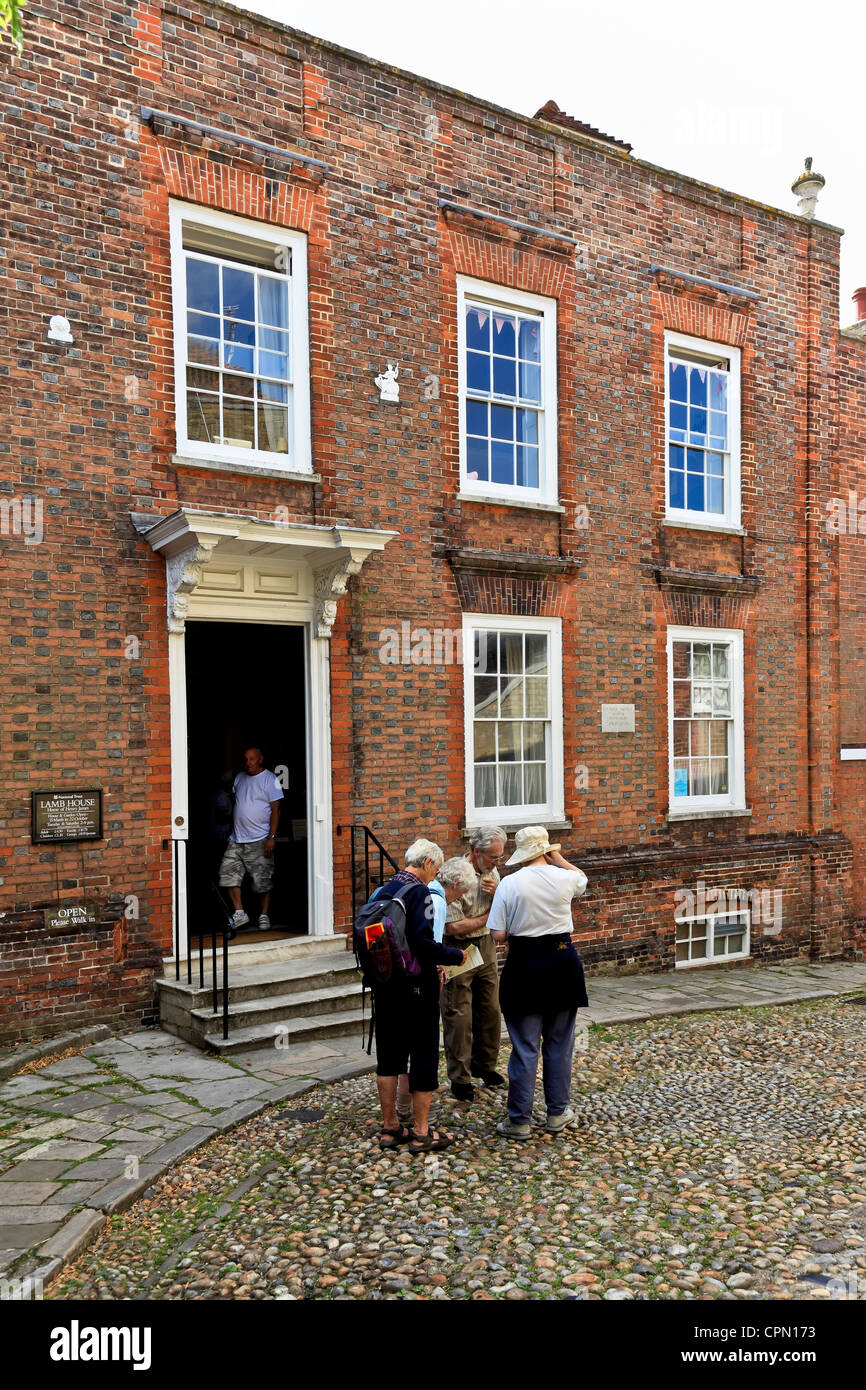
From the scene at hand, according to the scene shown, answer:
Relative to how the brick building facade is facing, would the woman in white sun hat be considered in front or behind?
in front

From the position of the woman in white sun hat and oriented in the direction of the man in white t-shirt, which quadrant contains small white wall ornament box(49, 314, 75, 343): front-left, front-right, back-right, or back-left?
front-left

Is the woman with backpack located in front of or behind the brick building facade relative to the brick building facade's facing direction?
in front

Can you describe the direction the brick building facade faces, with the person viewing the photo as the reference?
facing the viewer and to the right of the viewer

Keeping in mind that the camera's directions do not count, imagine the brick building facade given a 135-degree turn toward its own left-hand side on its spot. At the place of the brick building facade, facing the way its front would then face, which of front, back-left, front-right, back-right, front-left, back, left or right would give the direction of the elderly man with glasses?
back

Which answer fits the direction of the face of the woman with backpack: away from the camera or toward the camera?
away from the camera

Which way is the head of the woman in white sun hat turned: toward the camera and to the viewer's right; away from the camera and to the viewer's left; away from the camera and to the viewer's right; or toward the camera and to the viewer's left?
away from the camera and to the viewer's left
